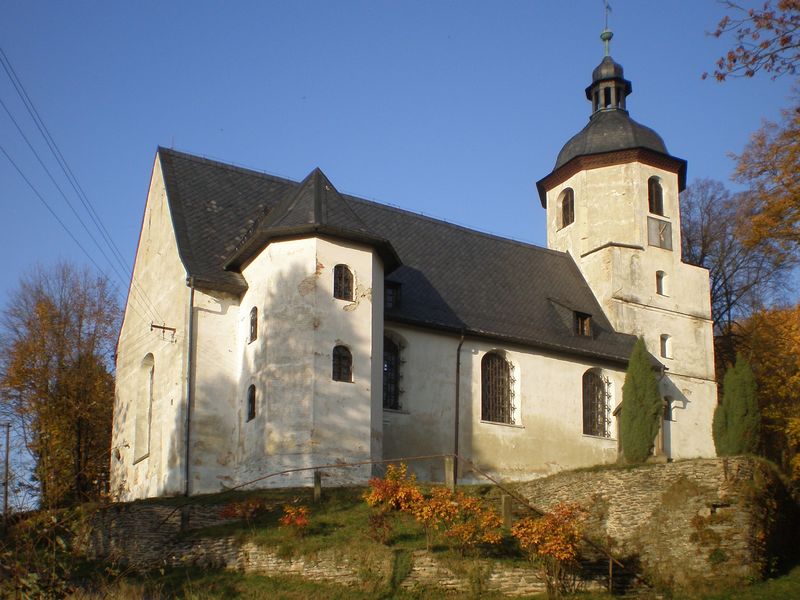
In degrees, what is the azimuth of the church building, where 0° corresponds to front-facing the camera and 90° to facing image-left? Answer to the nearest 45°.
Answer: approximately 225°

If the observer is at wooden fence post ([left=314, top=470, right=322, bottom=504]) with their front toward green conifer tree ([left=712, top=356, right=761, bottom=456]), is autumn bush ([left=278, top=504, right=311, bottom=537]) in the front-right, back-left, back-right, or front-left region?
back-right

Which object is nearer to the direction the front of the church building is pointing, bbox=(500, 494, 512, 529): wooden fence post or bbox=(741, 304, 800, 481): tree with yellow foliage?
the wooden fence post
